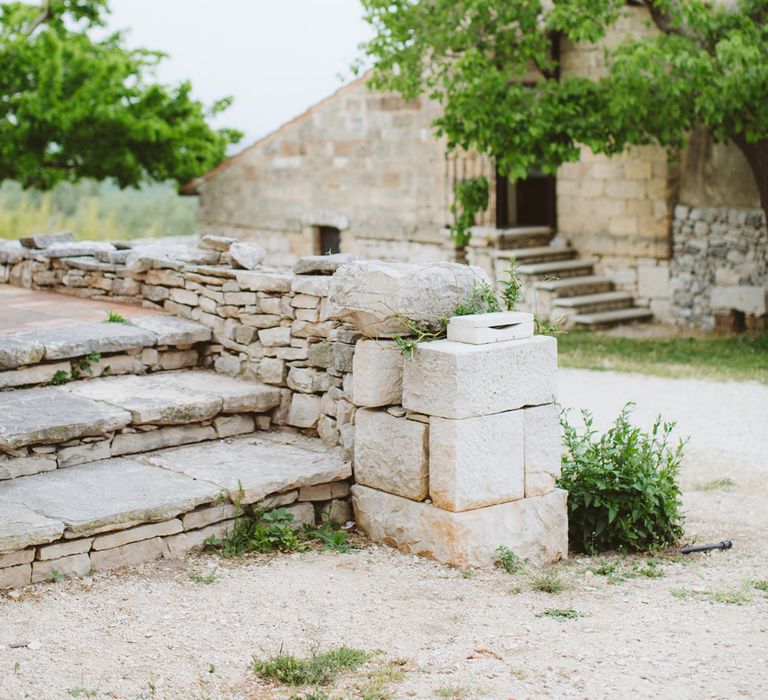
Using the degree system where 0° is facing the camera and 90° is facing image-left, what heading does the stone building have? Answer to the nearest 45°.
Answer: approximately 0°

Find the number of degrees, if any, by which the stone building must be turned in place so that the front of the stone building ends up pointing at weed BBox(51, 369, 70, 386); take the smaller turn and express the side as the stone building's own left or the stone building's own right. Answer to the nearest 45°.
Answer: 0° — it already faces it

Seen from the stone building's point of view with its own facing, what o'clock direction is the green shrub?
The green shrub is roughly at 12 o'clock from the stone building.

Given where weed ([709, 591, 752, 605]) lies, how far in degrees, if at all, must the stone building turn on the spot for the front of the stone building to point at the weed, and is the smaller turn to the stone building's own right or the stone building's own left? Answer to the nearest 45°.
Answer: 0° — it already faces it

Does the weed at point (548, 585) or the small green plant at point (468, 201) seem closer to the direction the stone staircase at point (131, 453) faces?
the weed

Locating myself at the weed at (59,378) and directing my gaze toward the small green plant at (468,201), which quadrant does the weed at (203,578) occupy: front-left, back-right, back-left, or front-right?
back-right

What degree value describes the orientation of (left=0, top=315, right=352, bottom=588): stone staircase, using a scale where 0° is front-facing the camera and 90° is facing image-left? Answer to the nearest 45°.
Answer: approximately 315°
